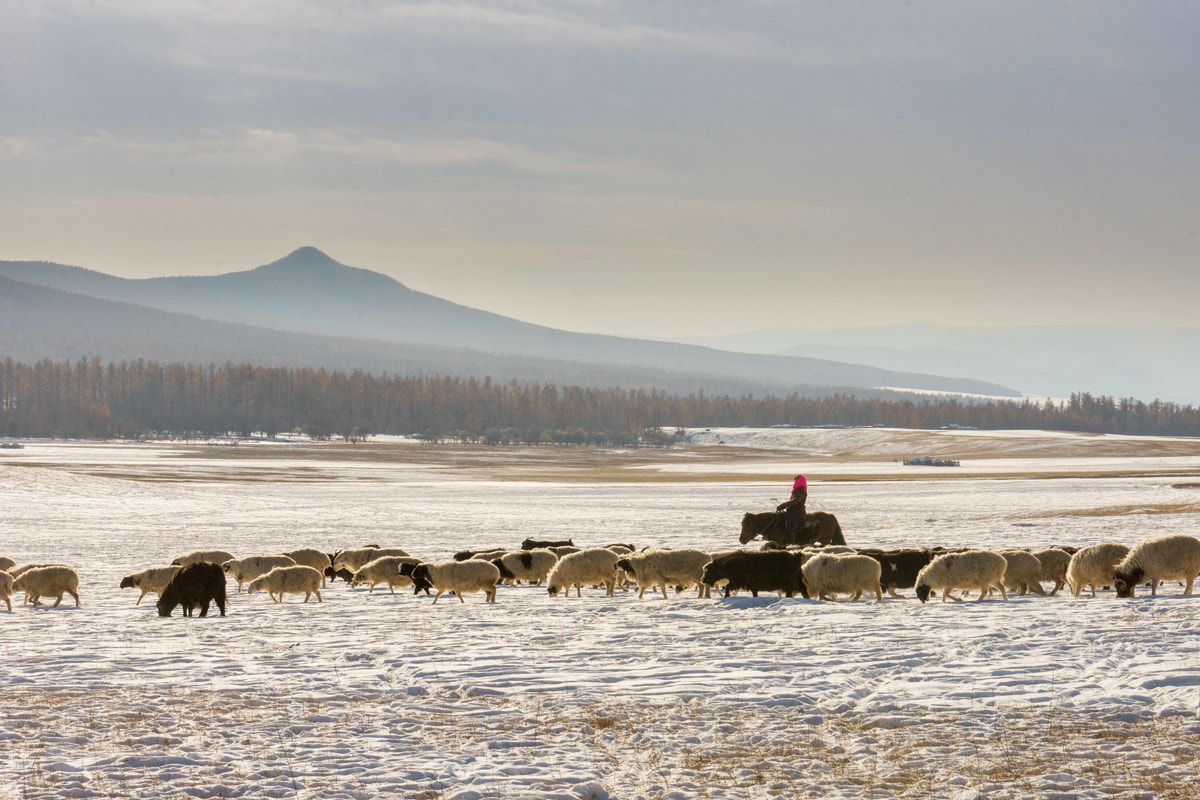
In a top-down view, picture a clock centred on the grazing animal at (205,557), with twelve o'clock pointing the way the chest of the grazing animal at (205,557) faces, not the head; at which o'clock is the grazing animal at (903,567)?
the grazing animal at (903,567) is roughly at 7 o'clock from the grazing animal at (205,557).

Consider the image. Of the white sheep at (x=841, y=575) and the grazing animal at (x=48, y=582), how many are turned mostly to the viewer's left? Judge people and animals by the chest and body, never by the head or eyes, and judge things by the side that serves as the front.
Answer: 2

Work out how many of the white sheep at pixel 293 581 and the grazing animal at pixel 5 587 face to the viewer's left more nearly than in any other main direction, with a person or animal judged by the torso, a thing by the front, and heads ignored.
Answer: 2

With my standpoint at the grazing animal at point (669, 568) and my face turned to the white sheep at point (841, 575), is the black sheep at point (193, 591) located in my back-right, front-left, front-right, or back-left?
back-right

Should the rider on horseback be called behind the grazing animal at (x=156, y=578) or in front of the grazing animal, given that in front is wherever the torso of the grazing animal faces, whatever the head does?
behind

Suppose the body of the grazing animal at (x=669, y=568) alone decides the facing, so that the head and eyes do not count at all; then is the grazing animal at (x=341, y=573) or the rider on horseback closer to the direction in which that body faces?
the grazing animal

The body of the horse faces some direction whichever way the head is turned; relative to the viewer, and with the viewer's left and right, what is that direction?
facing to the left of the viewer

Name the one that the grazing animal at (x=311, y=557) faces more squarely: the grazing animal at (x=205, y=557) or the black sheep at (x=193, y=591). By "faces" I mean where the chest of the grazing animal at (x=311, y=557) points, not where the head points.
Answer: the grazing animal

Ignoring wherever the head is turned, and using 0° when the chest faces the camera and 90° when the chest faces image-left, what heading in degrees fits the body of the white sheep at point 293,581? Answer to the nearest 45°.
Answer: approximately 90°

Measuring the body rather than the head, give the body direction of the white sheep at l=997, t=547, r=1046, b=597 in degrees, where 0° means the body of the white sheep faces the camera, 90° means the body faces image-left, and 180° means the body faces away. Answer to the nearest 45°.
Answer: approximately 90°

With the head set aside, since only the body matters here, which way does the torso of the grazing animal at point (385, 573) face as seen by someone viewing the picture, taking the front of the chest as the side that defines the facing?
to the viewer's left

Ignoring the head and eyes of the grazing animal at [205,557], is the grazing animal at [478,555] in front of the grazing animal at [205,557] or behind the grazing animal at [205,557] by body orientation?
behind

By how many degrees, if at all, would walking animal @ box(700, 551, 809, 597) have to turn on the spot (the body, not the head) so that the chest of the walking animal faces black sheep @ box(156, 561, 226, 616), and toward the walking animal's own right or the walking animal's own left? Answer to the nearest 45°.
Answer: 0° — it already faces it

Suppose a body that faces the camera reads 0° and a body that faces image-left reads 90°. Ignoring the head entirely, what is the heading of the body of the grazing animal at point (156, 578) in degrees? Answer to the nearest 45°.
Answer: approximately 90°
